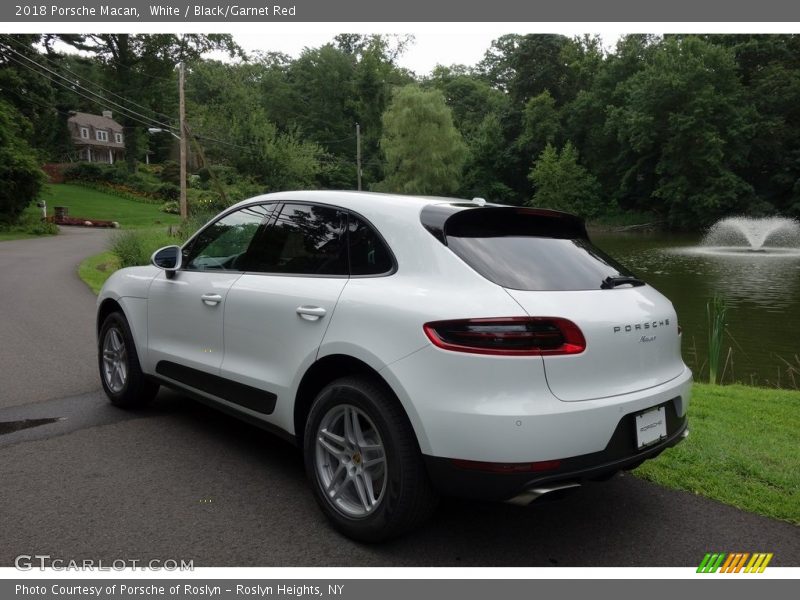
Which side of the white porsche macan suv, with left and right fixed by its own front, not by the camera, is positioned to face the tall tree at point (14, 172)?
front

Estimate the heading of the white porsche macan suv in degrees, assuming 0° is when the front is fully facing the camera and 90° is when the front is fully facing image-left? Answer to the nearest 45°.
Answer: approximately 135°

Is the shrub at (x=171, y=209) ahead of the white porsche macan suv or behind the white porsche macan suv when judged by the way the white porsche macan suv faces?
ahead

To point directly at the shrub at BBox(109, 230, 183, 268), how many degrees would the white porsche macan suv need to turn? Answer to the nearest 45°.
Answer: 0° — it already faces it
